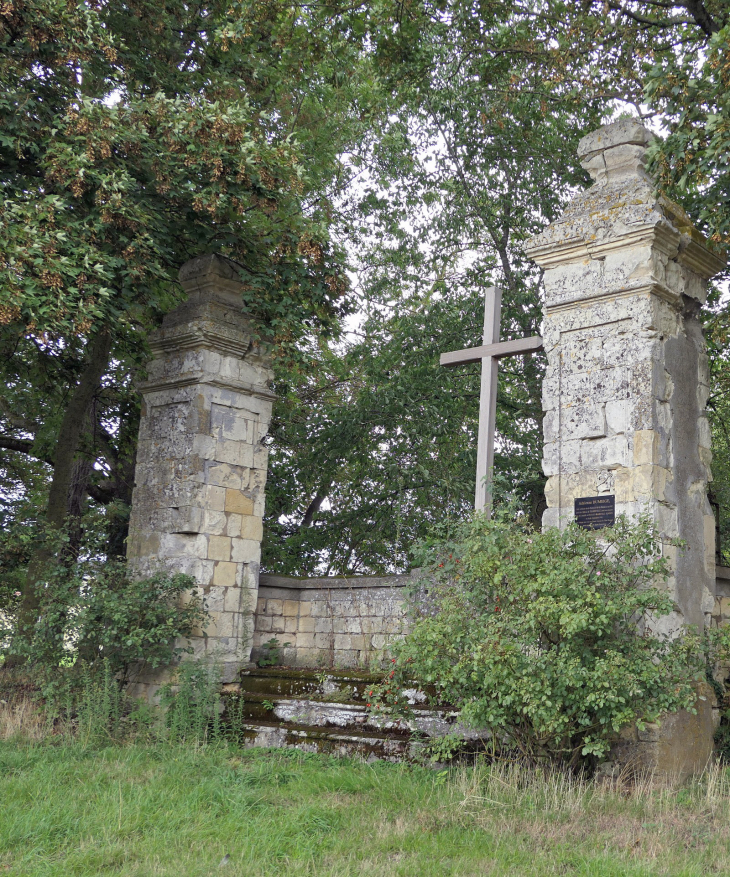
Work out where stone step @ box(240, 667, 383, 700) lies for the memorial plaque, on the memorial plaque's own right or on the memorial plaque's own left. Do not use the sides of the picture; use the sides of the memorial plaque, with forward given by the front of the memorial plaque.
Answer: on the memorial plaque's own right

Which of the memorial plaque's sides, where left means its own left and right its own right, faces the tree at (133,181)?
right

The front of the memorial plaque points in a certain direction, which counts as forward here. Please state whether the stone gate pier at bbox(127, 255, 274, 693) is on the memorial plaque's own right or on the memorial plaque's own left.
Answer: on the memorial plaque's own right

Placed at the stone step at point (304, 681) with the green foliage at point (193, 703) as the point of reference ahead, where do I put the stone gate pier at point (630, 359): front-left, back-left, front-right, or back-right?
back-left

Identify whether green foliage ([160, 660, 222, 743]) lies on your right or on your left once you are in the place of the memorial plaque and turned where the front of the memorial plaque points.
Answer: on your right

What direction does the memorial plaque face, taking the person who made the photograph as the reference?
facing the viewer

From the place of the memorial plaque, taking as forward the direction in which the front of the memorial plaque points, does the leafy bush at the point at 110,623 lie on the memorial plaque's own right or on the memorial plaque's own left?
on the memorial plaque's own right
